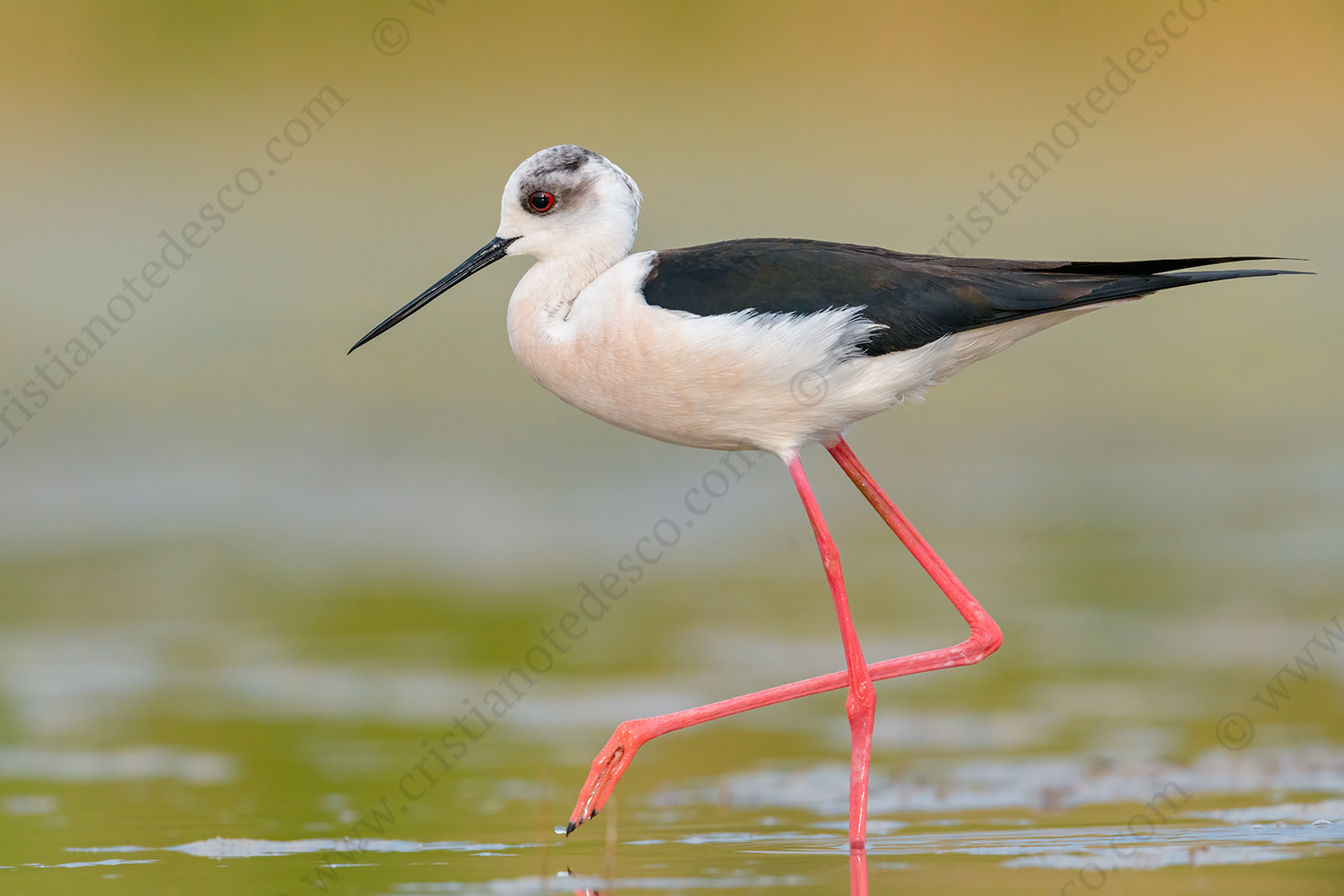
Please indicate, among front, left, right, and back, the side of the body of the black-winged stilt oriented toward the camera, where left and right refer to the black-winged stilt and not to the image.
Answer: left
